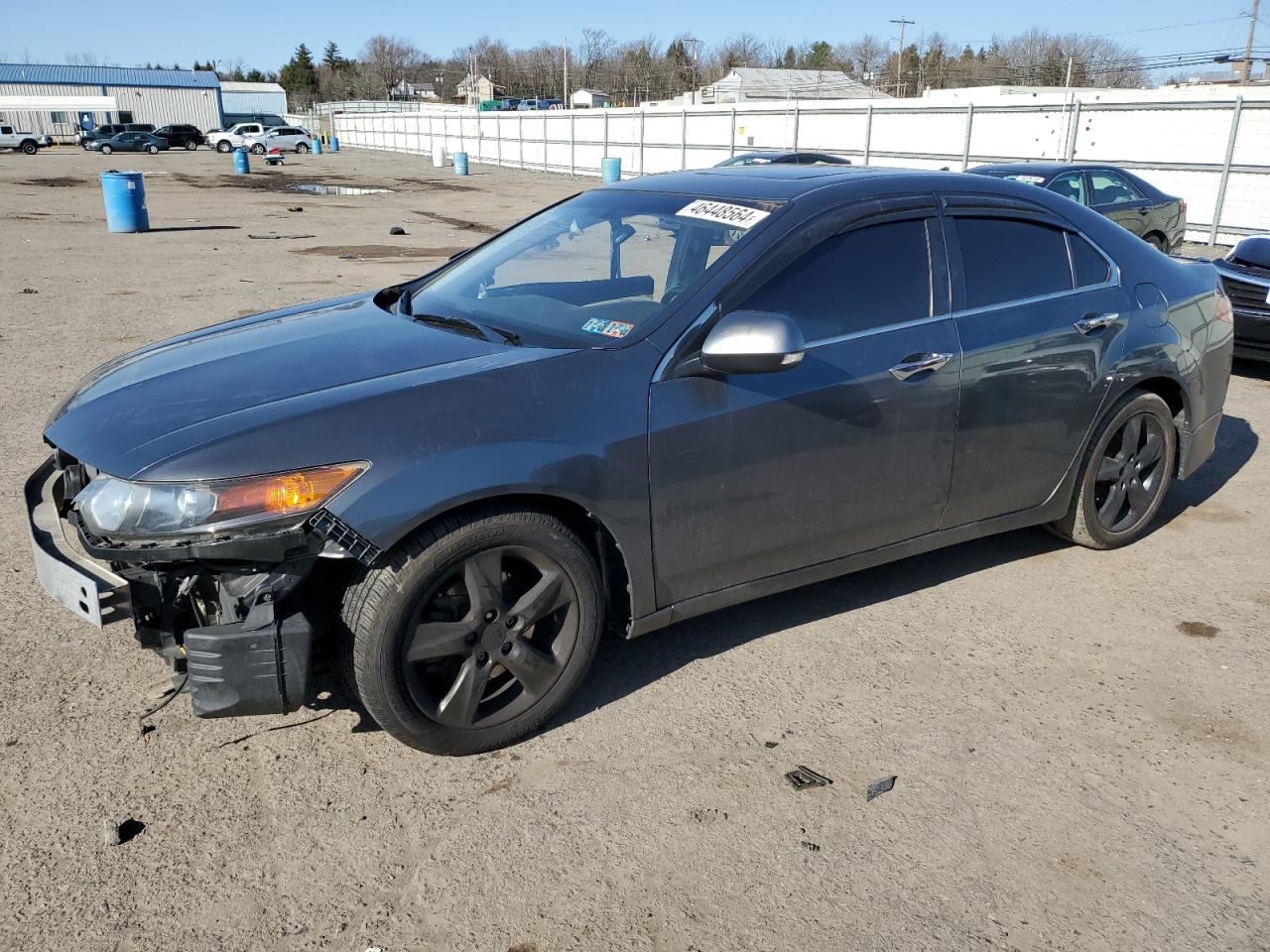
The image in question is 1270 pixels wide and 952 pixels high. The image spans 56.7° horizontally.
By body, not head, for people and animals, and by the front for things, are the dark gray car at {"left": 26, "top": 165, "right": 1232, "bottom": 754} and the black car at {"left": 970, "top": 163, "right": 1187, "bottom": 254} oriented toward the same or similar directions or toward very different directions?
same or similar directions

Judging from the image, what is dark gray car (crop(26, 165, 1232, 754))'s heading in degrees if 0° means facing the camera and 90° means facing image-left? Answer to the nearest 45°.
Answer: approximately 45°

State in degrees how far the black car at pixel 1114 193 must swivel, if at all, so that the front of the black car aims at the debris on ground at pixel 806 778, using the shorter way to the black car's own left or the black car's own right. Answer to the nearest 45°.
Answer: approximately 45° to the black car's own left

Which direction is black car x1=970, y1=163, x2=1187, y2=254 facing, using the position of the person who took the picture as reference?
facing the viewer and to the left of the viewer

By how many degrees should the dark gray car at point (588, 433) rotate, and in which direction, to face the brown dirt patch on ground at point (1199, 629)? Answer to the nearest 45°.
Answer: approximately 135° to its left

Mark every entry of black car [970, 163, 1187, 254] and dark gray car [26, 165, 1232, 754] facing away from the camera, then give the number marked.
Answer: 0

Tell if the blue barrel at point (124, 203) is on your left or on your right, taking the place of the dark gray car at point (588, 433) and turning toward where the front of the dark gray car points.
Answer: on your right

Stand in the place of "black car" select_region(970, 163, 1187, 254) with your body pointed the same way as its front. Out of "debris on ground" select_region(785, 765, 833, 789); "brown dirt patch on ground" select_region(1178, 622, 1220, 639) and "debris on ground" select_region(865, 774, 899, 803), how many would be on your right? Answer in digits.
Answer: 0

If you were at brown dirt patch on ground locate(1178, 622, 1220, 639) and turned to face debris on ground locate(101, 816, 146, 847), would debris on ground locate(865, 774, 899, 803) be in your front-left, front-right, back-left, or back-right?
front-left

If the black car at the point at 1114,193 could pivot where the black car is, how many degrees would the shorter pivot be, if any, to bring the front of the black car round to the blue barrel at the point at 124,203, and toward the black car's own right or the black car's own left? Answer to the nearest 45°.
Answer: approximately 45° to the black car's own right

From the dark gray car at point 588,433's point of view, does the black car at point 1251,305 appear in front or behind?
behind
